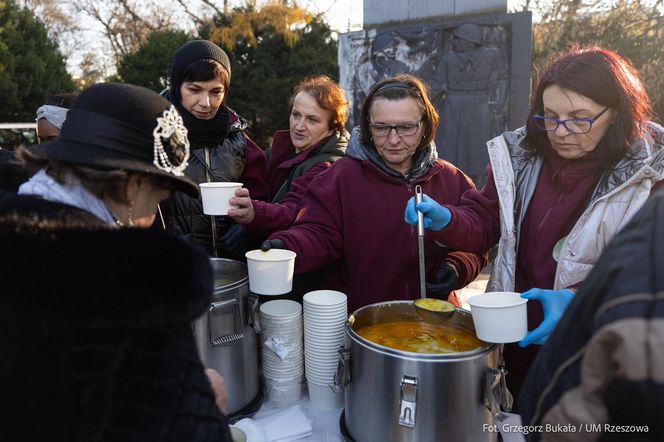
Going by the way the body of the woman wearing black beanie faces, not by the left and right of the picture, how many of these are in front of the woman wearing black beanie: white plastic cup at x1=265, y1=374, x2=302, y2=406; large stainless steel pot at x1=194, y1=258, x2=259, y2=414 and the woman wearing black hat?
3

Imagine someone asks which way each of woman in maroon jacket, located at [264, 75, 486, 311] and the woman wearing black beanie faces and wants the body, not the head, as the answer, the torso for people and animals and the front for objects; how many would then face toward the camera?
2

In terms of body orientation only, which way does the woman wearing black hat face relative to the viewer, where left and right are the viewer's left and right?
facing away from the viewer and to the right of the viewer

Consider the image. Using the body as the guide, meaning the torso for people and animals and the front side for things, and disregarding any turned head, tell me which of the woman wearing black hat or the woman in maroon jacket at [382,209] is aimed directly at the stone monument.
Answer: the woman wearing black hat

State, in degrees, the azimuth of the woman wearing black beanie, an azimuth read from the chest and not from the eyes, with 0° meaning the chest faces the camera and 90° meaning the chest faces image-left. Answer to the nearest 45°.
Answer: approximately 0°

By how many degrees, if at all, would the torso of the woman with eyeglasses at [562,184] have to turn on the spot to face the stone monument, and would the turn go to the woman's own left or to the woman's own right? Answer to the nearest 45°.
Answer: approximately 135° to the woman's own right

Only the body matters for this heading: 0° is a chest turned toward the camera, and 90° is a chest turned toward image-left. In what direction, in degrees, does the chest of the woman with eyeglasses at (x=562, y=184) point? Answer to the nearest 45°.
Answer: approximately 45°

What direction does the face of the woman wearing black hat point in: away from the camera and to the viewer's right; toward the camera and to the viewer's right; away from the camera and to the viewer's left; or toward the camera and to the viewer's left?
away from the camera and to the viewer's right

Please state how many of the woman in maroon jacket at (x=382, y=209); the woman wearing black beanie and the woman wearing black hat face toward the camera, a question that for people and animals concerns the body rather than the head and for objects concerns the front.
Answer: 2

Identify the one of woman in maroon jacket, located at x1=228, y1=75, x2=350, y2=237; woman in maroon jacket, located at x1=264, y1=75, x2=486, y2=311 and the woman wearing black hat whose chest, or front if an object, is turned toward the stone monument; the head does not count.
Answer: the woman wearing black hat
